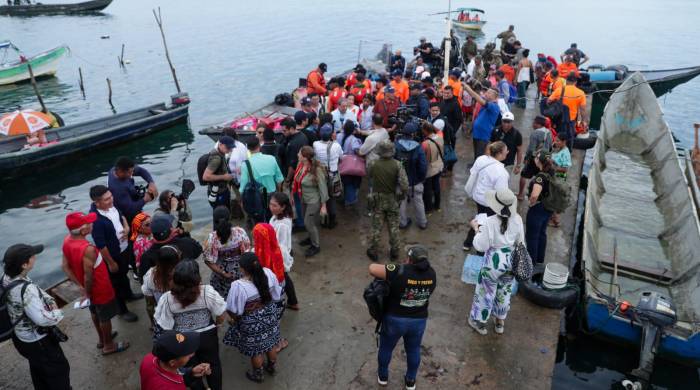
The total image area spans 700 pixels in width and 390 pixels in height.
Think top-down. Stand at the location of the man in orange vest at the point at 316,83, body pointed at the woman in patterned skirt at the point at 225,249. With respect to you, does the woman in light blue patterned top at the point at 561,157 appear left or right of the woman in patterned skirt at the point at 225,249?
left

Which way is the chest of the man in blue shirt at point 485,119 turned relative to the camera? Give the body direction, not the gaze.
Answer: to the viewer's left

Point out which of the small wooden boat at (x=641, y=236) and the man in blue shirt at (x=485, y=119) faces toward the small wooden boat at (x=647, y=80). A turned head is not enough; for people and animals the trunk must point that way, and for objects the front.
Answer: the small wooden boat at (x=641, y=236)

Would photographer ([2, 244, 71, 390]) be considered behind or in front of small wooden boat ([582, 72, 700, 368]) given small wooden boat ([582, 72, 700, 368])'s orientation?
behind

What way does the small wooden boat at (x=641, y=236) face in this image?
away from the camera

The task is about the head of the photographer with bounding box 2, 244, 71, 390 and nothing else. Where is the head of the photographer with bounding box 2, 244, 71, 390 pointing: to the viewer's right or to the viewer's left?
to the viewer's right

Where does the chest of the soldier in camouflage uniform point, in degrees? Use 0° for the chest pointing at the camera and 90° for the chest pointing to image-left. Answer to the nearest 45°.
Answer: approximately 180°
